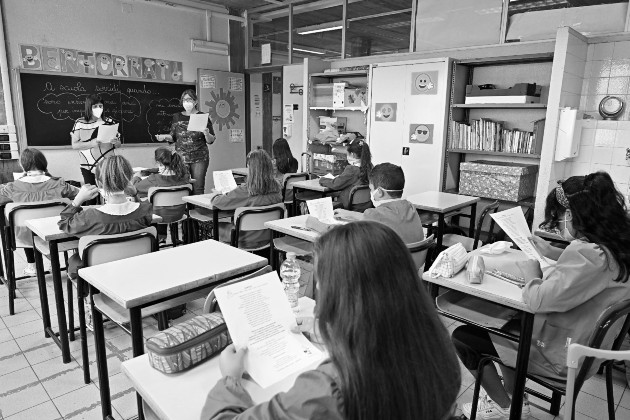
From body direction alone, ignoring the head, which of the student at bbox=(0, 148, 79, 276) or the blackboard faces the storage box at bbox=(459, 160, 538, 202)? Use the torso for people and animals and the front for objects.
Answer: the blackboard

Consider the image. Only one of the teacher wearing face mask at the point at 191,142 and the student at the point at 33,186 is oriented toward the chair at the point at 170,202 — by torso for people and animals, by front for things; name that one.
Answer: the teacher wearing face mask

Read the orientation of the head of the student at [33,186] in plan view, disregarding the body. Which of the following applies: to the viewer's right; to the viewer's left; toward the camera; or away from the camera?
away from the camera

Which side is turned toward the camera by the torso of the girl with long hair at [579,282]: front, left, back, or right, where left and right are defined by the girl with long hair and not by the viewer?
left

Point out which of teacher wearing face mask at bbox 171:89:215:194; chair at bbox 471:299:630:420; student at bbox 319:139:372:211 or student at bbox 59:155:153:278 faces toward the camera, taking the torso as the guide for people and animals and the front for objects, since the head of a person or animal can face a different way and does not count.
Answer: the teacher wearing face mask

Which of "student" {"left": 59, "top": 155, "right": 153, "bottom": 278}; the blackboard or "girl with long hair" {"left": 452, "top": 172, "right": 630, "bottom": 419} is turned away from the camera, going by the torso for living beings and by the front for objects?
the student

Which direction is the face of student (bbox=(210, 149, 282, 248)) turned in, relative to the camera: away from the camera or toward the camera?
away from the camera

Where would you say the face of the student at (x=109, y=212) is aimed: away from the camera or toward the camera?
away from the camera

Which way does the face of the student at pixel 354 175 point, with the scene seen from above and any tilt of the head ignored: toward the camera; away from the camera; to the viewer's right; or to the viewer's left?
to the viewer's left

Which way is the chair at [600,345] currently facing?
to the viewer's left

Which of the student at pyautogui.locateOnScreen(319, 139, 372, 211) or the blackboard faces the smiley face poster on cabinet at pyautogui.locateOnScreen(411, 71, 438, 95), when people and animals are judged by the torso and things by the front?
the blackboard

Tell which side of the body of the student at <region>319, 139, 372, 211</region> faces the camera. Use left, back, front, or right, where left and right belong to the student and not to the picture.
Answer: left

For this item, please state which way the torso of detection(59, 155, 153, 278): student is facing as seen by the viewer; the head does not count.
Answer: away from the camera

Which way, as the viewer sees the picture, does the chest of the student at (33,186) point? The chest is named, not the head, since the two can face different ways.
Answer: away from the camera

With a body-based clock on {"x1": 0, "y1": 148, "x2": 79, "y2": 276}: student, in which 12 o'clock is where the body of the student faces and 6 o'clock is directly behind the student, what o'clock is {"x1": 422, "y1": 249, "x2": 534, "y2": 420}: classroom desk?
The classroom desk is roughly at 5 o'clock from the student.

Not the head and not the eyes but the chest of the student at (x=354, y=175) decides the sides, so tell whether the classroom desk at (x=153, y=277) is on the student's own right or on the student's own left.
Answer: on the student's own left

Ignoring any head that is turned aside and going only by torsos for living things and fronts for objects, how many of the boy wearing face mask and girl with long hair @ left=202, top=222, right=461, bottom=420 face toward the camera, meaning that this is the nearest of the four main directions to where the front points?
0
